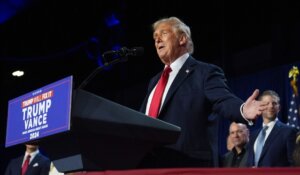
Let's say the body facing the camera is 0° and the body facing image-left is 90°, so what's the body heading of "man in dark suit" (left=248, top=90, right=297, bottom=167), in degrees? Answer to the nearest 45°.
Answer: approximately 45°

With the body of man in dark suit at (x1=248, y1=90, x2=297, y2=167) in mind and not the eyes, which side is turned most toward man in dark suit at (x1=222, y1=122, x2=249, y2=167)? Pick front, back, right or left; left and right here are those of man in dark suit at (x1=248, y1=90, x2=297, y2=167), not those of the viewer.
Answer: right

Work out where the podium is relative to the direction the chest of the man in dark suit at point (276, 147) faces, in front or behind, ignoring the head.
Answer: in front

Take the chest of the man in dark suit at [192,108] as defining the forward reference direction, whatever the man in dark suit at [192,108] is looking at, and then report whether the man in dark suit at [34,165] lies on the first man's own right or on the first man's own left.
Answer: on the first man's own right

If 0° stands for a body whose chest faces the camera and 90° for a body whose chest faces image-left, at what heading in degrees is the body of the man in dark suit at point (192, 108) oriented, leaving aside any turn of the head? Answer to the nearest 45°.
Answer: approximately 45°

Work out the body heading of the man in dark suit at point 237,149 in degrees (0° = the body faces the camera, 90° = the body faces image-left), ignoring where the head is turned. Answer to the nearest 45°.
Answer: approximately 45°

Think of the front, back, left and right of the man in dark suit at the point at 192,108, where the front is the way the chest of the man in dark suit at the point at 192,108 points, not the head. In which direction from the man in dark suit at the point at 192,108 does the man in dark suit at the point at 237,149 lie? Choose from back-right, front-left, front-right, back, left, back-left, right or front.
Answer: back-right

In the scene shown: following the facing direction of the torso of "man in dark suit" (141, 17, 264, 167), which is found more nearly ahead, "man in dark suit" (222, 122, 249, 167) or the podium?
the podium

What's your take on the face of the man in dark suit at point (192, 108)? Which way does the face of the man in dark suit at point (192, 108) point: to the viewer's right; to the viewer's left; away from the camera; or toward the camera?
to the viewer's left
